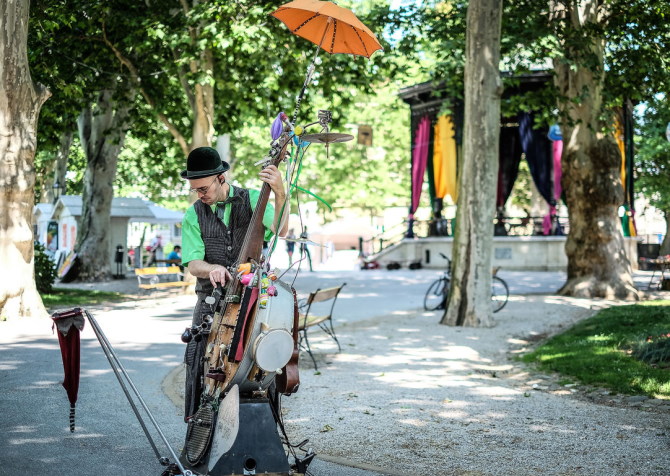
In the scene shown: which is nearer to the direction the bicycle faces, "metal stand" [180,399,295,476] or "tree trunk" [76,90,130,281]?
the tree trunk

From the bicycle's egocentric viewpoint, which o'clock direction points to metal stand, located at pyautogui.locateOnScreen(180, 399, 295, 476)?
The metal stand is roughly at 9 o'clock from the bicycle.

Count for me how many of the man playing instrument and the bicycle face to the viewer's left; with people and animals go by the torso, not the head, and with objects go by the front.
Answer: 1

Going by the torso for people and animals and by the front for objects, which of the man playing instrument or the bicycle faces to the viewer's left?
the bicycle

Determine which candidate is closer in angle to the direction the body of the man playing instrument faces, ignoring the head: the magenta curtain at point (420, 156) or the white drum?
the white drum

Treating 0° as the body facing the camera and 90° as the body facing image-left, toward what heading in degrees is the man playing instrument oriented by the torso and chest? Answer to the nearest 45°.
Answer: approximately 0°

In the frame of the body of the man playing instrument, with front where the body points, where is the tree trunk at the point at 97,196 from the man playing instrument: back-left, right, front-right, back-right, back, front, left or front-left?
back

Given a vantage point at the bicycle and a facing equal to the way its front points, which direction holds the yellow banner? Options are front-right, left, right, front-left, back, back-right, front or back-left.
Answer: right

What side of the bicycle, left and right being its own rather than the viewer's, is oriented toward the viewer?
left
